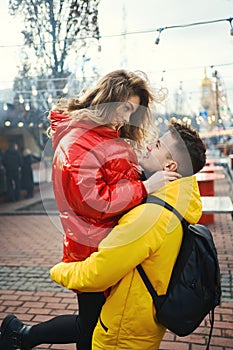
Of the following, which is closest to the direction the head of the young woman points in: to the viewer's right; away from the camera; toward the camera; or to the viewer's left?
to the viewer's right

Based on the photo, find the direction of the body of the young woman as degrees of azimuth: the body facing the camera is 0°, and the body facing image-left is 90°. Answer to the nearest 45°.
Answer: approximately 270°

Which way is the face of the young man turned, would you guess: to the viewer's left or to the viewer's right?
to the viewer's left

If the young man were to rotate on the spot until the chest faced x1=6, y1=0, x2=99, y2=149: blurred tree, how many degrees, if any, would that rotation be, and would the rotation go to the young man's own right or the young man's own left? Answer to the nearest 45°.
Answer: approximately 90° to the young man's own right

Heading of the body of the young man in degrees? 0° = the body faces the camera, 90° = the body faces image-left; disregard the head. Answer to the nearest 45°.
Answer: approximately 90°
